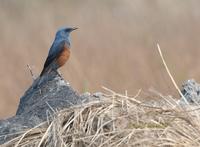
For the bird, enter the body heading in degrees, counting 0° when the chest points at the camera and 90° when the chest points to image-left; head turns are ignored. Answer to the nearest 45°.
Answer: approximately 270°
